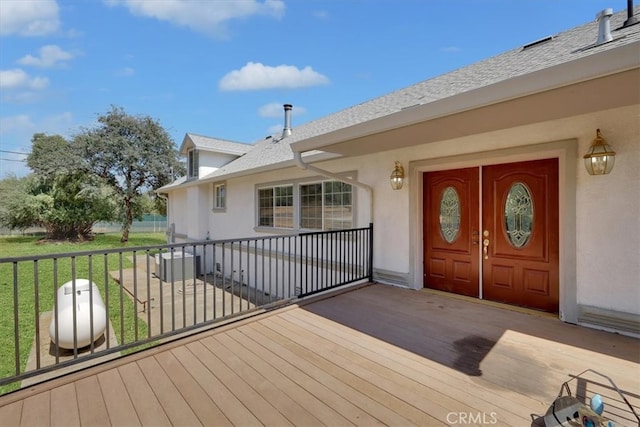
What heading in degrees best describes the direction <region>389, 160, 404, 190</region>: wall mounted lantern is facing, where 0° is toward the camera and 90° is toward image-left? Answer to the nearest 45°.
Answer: approximately 45°

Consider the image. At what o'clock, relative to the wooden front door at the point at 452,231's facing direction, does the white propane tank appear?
The white propane tank is roughly at 1 o'clock from the wooden front door.

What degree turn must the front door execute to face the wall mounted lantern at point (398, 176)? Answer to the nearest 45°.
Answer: approximately 45° to its right

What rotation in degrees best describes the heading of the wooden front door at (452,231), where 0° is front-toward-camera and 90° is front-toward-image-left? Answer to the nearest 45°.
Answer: approximately 45°

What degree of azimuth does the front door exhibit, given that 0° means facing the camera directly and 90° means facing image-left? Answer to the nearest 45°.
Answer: approximately 45°

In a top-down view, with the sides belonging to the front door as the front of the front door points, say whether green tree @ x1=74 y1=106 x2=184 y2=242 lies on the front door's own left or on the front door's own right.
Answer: on the front door's own right
